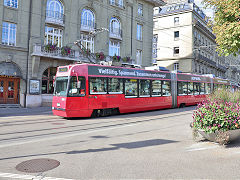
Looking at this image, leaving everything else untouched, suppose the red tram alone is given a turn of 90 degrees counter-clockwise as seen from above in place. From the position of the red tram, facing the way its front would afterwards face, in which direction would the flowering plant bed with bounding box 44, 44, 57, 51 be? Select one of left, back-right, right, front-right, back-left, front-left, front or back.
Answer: back

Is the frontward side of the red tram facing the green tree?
no

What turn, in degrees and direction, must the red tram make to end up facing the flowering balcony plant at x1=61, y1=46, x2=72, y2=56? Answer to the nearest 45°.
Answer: approximately 90° to its right

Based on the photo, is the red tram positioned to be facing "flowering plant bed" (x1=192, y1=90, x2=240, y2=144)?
no

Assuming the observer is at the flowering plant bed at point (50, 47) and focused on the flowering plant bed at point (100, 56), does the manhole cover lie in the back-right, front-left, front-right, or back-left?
back-right

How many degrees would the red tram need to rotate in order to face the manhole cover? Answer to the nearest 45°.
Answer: approximately 45° to its left

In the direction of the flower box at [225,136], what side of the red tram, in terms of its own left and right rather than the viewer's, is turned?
left

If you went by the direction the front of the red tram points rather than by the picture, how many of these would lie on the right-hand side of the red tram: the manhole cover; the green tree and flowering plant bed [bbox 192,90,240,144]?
0

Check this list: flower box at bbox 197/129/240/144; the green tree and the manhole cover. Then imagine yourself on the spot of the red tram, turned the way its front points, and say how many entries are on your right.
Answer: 0

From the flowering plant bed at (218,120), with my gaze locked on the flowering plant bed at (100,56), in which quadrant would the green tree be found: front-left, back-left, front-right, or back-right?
front-right

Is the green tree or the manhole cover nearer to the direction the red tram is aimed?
the manhole cover

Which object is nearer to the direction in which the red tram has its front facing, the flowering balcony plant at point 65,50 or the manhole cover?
the manhole cover

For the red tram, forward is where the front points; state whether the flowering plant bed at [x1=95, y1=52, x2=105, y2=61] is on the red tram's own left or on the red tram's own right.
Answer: on the red tram's own right

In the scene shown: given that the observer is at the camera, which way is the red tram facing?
facing the viewer and to the left of the viewer
